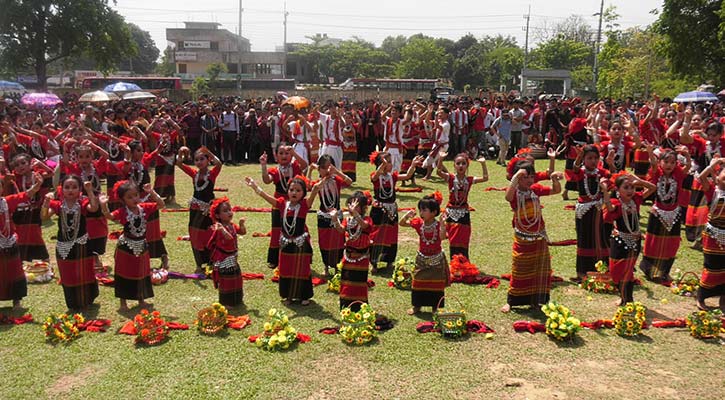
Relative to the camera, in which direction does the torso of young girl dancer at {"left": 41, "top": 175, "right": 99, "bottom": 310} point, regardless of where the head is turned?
toward the camera

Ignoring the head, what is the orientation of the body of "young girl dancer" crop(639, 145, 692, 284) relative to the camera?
toward the camera

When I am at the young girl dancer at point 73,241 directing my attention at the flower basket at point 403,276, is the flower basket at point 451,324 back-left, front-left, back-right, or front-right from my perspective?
front-right

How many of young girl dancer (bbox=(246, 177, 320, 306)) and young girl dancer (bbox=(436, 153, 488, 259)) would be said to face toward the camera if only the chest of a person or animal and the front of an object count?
2

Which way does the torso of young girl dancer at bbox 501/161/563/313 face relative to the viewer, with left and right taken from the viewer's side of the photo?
facing the viewer

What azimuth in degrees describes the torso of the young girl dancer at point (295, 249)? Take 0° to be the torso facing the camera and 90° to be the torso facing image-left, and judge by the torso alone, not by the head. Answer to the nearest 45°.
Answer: approximately 0°

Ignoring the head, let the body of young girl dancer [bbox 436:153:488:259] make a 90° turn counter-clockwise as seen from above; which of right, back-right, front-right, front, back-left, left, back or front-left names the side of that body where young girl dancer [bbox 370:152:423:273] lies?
back

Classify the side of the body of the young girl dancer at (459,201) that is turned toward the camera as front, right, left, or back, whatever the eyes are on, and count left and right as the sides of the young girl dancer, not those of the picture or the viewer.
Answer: front

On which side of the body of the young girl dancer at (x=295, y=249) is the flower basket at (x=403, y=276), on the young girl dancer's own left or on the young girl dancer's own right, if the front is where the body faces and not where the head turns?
on the young girl dancer's own left

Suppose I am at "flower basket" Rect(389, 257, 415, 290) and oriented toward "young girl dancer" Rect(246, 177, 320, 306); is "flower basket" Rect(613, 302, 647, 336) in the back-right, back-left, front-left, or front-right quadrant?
back-left

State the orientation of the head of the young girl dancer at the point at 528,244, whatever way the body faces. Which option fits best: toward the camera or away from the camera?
toward the camera

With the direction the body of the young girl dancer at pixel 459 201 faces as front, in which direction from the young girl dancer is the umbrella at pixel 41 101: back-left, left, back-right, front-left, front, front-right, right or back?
back-right

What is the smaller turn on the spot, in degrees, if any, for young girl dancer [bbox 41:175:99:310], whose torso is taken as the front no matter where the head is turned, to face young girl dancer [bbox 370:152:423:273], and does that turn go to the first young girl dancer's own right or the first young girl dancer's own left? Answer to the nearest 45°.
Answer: approximately 90° to the first young girl dancer's own left
